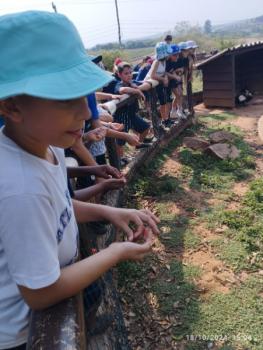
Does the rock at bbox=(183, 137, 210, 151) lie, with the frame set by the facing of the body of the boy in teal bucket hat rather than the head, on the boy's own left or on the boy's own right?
on the boy's own left

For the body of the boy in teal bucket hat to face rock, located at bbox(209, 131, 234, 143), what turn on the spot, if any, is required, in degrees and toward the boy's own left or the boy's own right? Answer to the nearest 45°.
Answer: approximately 45° to the boy's own left

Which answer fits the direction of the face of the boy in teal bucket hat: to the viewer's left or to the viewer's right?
to the viewer's right

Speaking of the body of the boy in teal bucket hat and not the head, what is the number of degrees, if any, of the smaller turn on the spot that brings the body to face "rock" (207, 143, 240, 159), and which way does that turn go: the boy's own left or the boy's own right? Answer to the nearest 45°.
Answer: approximately 45° to the boy's own left

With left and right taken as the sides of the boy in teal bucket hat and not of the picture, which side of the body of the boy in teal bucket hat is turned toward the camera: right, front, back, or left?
right
